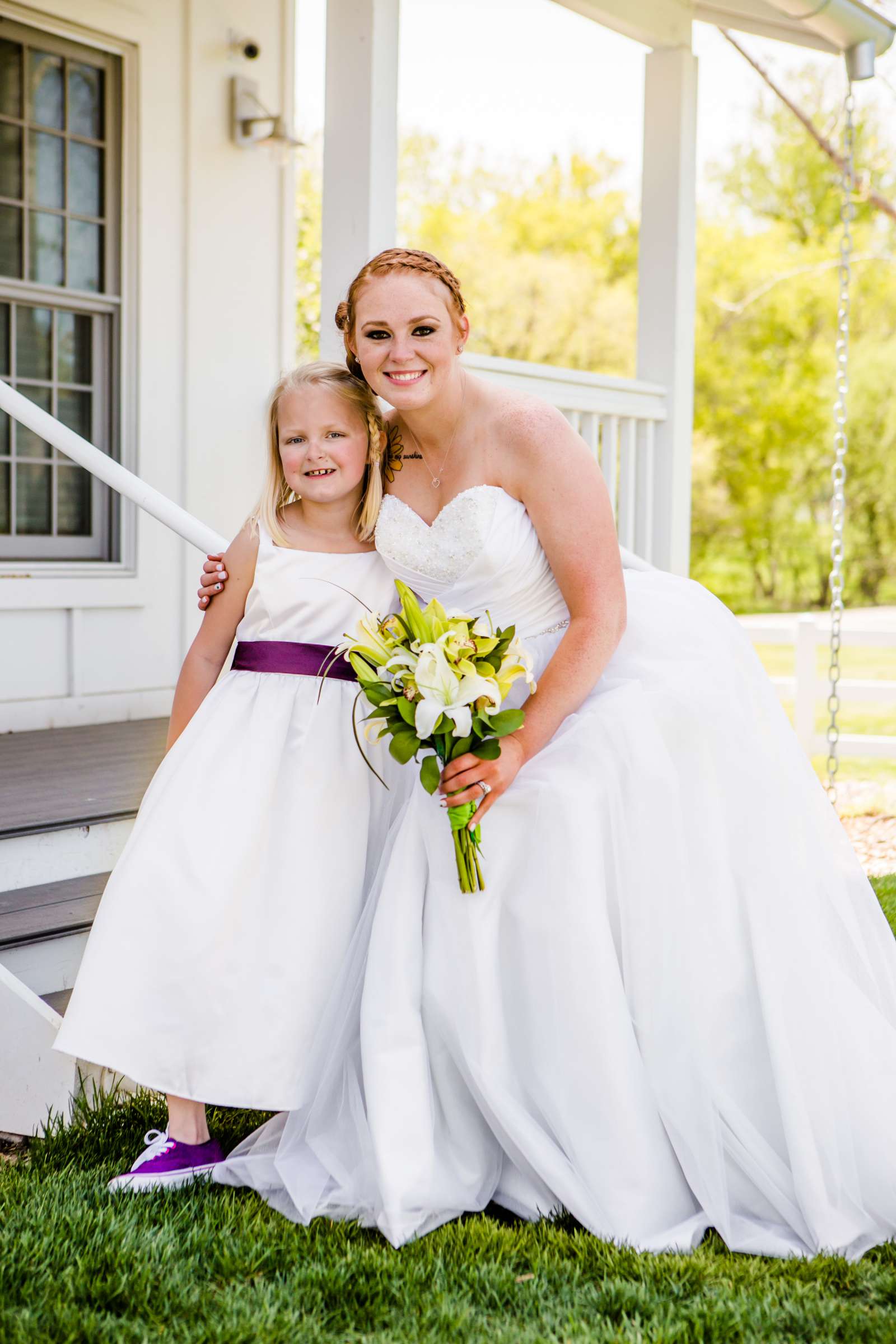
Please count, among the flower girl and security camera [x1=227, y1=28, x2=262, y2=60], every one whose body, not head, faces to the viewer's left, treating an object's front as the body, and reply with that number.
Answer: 0

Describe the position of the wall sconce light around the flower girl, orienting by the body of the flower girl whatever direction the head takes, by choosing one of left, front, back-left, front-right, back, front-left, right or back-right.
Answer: back

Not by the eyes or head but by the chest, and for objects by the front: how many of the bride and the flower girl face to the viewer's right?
0

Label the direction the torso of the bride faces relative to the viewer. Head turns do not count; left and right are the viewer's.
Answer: facing the viewer and to the left of the viewer

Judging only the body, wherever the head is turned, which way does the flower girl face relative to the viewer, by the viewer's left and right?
facing the viewer

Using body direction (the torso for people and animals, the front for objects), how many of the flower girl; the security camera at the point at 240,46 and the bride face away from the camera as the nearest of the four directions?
0

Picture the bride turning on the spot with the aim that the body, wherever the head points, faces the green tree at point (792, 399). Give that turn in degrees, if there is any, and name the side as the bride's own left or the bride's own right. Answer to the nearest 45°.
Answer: approximately 135° to the bride's own right

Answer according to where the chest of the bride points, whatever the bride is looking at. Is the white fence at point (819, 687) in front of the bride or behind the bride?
behind

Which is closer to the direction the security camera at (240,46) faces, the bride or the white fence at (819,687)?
the bride

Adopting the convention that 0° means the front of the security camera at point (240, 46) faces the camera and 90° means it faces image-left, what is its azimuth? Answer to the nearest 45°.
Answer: approximately 315°

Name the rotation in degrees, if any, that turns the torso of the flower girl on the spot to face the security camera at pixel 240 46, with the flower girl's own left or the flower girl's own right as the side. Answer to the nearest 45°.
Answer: approximately 180°

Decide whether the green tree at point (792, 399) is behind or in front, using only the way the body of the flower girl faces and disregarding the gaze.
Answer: behind
